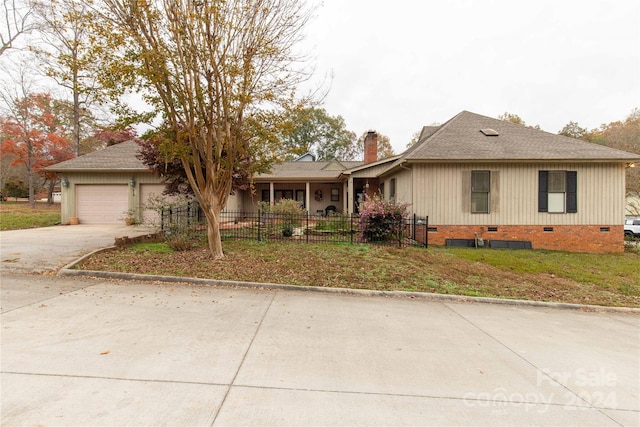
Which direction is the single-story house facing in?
toward the camera

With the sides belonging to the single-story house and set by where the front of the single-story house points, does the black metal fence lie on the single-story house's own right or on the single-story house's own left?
on the single-story house's own right
